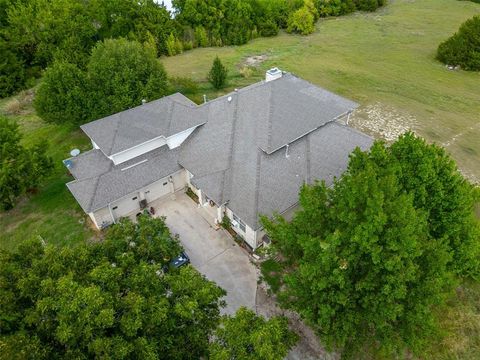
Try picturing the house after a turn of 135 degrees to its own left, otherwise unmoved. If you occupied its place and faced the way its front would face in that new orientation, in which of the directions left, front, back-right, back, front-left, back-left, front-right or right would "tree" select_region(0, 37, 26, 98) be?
back-left

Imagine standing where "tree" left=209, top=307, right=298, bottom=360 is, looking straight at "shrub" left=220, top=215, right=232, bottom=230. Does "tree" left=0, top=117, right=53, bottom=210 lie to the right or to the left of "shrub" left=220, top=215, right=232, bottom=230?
left

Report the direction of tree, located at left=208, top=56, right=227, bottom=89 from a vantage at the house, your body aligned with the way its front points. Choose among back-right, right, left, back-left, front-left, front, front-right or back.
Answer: back-right

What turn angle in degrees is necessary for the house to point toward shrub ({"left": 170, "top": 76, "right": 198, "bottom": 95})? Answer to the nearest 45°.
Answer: approximately 135° to its right

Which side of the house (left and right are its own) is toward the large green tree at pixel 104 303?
front

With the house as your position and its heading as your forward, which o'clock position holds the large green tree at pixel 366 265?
The large green tree is roughly at 10 o'clock from the house.

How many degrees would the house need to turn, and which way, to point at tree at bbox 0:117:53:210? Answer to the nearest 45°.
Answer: approximately 45° to its right

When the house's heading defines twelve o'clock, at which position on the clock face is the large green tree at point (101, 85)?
The large green tree is roughly at 3 o'clock from the house.

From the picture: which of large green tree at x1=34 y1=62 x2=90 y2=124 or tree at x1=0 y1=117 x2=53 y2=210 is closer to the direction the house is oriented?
the tree

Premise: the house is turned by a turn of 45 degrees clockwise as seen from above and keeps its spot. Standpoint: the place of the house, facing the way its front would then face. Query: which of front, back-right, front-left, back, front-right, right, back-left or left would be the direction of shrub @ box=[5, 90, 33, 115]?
front-right

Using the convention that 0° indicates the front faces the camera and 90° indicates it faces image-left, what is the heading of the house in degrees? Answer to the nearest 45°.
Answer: approximately 45°

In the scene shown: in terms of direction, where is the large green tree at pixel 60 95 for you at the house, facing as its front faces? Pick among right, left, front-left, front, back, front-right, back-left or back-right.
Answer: right
